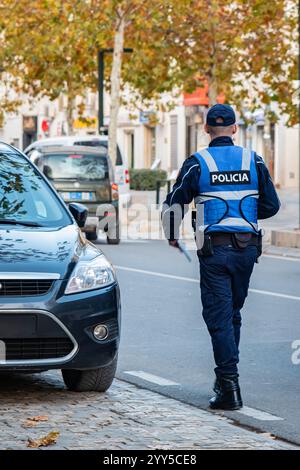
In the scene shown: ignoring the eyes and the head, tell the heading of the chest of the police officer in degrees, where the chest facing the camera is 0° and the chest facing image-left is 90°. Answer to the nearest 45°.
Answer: approximately 180°

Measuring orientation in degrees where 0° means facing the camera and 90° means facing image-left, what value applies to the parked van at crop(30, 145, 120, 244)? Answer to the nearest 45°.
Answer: approximately 180°

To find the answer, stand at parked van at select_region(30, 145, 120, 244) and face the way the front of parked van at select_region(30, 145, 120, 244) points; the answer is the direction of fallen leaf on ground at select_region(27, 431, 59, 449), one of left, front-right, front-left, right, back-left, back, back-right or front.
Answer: back

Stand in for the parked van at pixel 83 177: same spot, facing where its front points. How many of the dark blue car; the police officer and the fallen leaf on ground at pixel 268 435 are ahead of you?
0

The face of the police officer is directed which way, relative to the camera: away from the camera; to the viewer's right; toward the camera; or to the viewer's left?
away from the camera

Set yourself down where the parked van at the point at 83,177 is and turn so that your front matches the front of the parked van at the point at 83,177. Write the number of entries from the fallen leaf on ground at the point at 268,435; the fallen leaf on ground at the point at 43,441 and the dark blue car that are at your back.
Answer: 3

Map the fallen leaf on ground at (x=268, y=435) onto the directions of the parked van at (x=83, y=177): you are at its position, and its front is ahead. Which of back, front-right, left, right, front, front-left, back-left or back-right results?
back

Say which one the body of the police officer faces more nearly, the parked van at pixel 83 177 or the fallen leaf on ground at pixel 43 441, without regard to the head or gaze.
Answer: the parked van

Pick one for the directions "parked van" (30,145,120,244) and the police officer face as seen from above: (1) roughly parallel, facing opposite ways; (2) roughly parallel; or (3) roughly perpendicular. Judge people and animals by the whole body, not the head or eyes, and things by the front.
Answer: roughly parallel

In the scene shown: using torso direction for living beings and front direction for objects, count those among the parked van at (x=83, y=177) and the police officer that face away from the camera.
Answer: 2

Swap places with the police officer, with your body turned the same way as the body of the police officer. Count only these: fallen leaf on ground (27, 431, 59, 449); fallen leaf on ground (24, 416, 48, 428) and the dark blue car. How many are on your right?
0

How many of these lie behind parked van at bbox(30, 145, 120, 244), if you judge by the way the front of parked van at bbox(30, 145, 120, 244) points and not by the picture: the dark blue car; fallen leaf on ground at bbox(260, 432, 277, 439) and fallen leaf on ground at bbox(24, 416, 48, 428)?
3

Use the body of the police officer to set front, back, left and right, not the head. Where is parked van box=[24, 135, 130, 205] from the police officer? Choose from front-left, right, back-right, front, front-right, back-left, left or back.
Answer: front

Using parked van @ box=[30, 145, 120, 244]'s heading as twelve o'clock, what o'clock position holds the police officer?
The police officer is roughly at 6 o'clock from the parked van.

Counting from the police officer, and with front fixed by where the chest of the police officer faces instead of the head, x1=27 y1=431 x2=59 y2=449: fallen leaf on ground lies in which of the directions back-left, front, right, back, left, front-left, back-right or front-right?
back-left

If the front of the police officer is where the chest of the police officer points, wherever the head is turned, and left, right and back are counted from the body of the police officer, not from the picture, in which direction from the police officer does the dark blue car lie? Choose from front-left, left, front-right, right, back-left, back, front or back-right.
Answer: left
